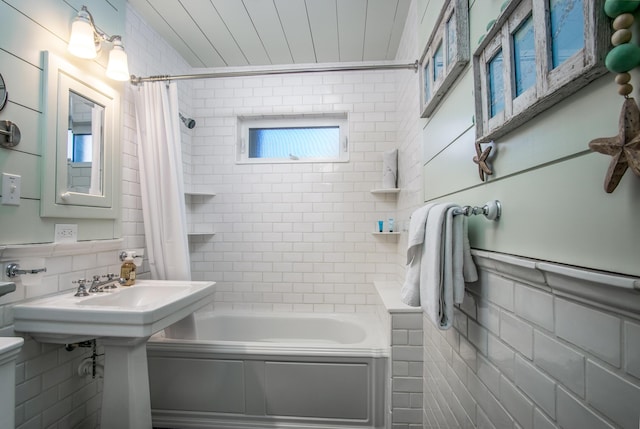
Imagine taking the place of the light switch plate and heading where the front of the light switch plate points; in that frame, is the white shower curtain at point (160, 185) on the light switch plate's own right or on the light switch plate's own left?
on the light switch plate's own left

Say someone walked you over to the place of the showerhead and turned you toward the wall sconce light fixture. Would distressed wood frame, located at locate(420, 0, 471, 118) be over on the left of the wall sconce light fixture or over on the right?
left

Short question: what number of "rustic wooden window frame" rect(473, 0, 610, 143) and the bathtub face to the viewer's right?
0

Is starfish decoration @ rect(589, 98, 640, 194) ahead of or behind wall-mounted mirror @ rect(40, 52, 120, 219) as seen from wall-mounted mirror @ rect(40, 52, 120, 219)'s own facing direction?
ahead

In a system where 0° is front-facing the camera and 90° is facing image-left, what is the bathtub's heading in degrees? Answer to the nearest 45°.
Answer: approximately 0°

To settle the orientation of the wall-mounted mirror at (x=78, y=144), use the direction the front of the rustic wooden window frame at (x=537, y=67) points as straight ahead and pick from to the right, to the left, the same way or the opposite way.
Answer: the opposite way

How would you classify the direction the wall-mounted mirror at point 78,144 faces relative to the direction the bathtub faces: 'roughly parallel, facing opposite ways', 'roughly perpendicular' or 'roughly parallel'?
roughly perpendicular

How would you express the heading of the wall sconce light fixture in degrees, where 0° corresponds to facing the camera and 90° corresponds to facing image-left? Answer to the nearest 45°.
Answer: approximately 315°

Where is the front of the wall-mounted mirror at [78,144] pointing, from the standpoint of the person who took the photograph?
facing the viewer and to the right of the viewer

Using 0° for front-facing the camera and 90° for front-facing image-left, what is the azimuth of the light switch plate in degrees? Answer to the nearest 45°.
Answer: approximately 315°

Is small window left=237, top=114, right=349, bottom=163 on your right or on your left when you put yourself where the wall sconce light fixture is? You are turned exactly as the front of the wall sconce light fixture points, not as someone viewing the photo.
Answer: on your left

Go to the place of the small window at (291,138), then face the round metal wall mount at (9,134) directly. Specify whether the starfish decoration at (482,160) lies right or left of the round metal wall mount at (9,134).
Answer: left
